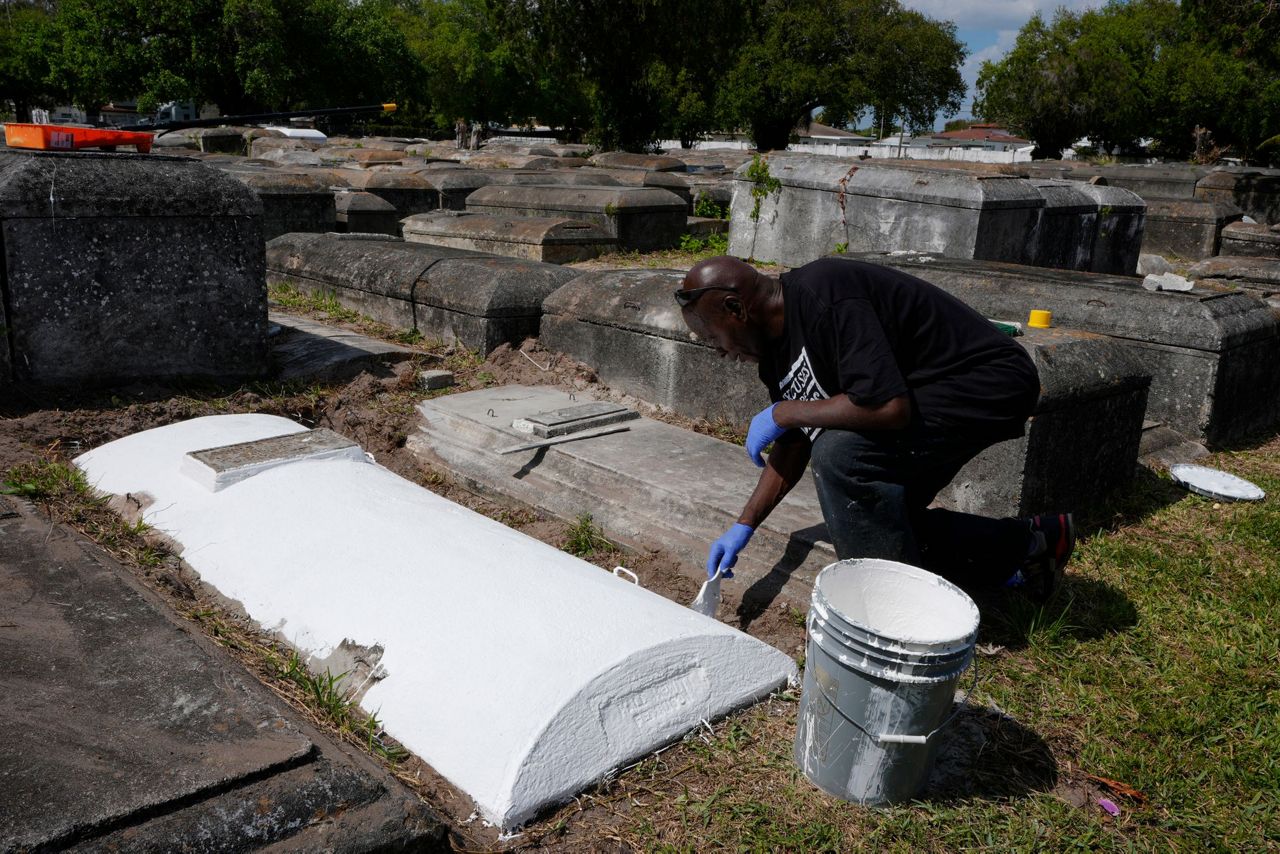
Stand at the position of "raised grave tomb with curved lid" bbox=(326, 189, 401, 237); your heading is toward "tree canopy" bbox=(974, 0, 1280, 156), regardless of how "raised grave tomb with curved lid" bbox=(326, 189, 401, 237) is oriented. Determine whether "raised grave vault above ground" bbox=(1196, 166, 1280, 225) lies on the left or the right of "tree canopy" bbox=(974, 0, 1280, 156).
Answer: right

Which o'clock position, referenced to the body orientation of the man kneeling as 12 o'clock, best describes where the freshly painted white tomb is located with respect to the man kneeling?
The freshly painted white tomb is roughly at 11 o'clock from the man kneeling.

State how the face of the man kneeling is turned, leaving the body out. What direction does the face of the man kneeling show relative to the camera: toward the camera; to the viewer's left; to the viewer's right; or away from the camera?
to the viewer's left

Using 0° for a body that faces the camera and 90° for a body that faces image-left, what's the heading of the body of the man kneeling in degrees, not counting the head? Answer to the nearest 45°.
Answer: approximately 90°

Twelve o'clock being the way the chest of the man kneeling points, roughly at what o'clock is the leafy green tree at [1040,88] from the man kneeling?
The leafy green tree is roughly at 3 o'clock from the man kneeling.

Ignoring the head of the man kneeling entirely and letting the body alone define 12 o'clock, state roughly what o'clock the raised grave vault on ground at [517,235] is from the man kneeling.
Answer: The raised grave vault on ground is roughly at 2 o'clock from the man kneeling.

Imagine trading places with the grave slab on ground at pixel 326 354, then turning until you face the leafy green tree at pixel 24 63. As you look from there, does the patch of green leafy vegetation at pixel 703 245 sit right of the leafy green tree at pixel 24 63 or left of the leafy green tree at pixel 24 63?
right

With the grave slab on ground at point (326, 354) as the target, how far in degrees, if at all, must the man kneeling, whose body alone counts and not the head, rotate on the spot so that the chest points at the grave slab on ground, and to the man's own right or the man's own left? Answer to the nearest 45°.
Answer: approximately 45° to the man's own right

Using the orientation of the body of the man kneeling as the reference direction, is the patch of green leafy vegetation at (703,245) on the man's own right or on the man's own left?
on the man's own right

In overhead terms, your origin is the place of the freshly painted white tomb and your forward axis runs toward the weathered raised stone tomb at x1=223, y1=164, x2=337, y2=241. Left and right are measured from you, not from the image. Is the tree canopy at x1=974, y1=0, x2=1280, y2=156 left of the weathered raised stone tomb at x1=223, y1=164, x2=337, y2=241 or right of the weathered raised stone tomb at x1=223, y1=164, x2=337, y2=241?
right

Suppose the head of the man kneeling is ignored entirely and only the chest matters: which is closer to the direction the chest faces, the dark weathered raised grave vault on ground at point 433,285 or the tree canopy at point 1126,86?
the dark weathered raised grave vault on ground
